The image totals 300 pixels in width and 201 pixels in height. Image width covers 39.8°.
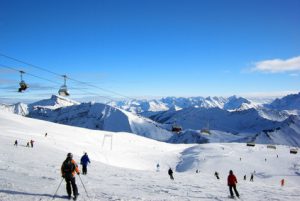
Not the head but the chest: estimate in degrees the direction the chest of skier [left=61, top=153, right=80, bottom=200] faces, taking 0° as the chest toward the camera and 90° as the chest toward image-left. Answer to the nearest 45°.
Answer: approximately 180°
